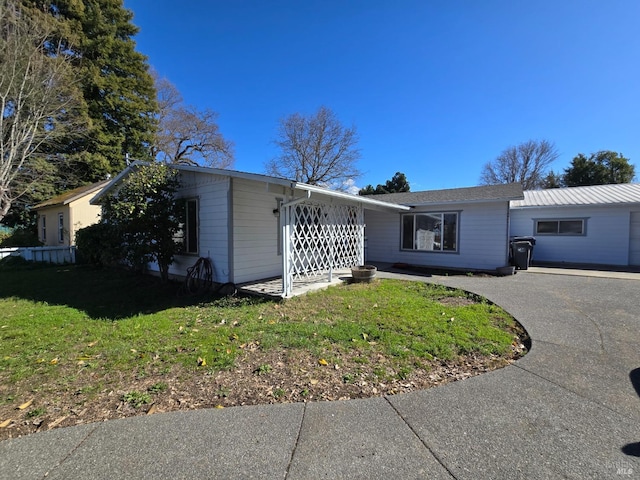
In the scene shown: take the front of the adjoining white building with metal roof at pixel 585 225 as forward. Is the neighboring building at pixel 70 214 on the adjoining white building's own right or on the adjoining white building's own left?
on the adjoining white building's own right

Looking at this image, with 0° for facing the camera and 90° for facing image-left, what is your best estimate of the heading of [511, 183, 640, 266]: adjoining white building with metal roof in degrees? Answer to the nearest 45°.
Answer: approximately 0°

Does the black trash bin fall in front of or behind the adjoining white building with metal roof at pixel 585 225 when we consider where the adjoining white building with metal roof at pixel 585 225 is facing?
in front

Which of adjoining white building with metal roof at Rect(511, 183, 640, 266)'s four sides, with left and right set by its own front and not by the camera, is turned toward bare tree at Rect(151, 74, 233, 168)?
right

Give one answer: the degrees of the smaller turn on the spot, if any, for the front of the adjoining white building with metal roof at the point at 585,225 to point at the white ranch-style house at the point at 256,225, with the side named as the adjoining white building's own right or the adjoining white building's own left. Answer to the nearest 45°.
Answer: approximately 45° to the adjoining white building's own right

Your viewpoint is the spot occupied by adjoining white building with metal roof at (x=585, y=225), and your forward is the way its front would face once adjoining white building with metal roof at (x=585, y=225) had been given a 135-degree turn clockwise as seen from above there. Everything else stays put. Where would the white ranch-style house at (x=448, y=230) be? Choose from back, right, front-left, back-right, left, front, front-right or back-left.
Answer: left

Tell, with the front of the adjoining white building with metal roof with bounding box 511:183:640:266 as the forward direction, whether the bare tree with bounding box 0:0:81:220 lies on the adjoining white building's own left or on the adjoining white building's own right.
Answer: on the adjoining white building's own right

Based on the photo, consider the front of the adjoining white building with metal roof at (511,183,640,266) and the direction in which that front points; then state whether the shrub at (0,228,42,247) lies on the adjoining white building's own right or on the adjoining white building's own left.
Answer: on the adjoining white building's own right

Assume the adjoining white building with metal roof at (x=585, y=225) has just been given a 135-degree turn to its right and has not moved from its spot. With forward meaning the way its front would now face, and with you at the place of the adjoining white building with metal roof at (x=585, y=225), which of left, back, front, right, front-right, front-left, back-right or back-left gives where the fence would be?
left

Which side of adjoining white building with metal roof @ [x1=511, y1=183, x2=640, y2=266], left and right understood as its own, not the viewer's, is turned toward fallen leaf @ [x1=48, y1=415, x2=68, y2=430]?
front

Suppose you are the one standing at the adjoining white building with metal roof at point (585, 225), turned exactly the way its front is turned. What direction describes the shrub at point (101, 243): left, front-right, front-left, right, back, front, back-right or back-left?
front-right
